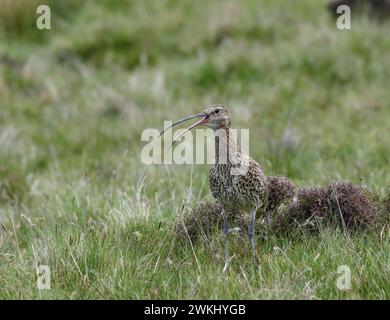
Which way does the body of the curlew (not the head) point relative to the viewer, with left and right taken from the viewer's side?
facing the viewer and to the left of the viewer

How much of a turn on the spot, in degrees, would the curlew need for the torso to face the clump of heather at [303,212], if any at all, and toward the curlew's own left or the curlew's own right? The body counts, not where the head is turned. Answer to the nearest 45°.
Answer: approximately 180°
